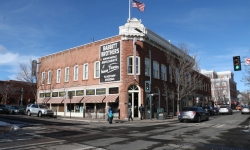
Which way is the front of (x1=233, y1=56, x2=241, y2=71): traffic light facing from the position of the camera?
facing the viewer

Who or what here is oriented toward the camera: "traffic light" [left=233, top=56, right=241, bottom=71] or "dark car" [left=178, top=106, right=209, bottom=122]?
the traffic light

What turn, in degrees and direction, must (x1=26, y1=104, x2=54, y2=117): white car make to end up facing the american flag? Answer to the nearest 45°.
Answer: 0° — it already faces it

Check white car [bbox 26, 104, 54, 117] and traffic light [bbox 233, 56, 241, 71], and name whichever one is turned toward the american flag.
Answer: the white car

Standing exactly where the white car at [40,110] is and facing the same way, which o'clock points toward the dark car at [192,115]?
The dark car is roughly at 12 o'clock from the white car.

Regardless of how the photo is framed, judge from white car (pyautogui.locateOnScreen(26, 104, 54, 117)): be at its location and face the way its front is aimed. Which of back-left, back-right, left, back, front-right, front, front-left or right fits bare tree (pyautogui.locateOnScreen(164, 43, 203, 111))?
front-left

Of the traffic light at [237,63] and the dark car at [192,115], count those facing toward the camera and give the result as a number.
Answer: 1

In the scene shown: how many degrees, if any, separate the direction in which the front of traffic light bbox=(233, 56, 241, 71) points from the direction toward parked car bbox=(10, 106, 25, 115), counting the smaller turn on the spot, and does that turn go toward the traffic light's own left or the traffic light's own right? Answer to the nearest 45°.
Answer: approximately 90° to the traffic light's own right

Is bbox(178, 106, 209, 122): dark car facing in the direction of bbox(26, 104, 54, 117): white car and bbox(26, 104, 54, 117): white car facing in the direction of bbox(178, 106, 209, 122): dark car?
no
